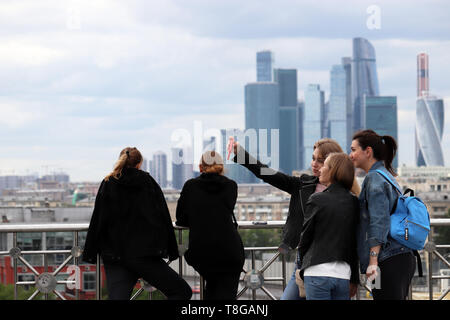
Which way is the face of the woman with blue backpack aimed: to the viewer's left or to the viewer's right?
to the viewer's left

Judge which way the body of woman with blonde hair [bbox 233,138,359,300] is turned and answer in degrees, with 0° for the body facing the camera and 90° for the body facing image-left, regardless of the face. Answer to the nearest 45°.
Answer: approximately 45°

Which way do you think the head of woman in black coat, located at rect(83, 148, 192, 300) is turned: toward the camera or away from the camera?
away from the camera

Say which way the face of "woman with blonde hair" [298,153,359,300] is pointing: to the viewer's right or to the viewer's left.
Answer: to the viewer's left

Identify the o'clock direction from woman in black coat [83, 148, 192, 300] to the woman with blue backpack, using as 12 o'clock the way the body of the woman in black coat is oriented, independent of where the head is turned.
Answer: The woman with blue backpack is roughly at 4 o'clock from the woman in black coat.

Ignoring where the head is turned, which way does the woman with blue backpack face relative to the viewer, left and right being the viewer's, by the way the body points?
facing to the left of the viewer

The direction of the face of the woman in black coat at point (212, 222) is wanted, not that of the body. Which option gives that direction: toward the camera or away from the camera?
away from the camera

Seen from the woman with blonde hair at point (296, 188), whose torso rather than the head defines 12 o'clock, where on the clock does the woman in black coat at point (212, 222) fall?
The woman in black coat is roughly at 2 o'clock from the woman with blonde hair.

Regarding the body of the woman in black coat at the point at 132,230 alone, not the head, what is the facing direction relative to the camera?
away from the camera

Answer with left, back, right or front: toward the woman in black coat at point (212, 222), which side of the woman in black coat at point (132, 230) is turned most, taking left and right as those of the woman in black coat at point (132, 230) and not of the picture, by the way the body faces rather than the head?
right
